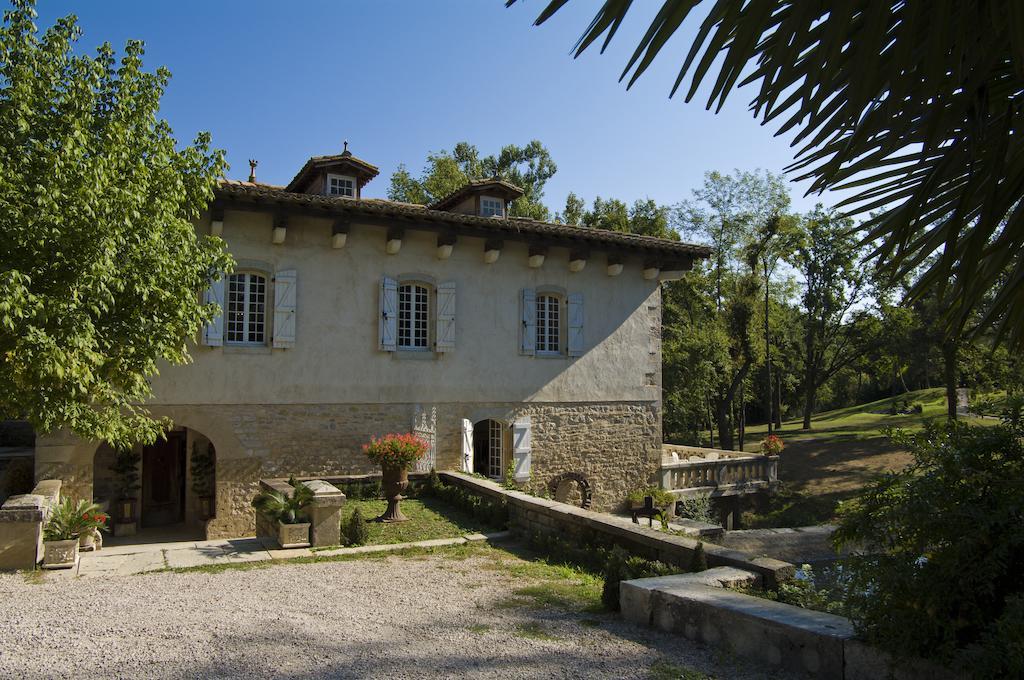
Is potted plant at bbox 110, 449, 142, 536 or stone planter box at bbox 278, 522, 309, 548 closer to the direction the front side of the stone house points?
the stone planter box

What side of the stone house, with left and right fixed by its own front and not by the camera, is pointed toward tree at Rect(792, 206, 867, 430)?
left

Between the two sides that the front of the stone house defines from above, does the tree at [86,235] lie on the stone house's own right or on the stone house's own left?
on the stone house's own right

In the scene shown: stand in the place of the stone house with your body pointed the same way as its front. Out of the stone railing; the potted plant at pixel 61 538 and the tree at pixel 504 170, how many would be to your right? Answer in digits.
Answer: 1

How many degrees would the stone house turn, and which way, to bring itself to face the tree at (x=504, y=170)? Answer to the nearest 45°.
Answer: approximately 135° to its left

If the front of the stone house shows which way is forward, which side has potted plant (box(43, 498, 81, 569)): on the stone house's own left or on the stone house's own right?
on the stone house's own right

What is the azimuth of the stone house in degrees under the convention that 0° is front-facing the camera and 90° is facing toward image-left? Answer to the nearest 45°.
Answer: approximately 315°

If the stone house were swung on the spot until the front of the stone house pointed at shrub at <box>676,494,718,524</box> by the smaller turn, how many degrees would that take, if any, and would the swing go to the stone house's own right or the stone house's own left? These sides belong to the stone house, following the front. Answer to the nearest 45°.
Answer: approximately 45° to the stone house's own left
